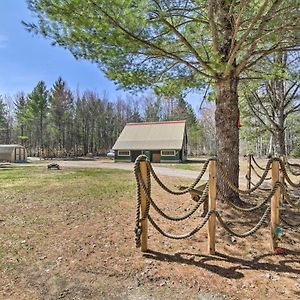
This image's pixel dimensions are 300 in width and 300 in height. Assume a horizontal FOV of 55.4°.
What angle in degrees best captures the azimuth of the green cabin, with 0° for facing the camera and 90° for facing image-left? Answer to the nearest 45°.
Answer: approximately 0°

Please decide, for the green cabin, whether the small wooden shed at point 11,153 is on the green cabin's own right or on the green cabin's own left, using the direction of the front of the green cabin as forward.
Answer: on the green cabin's own right
